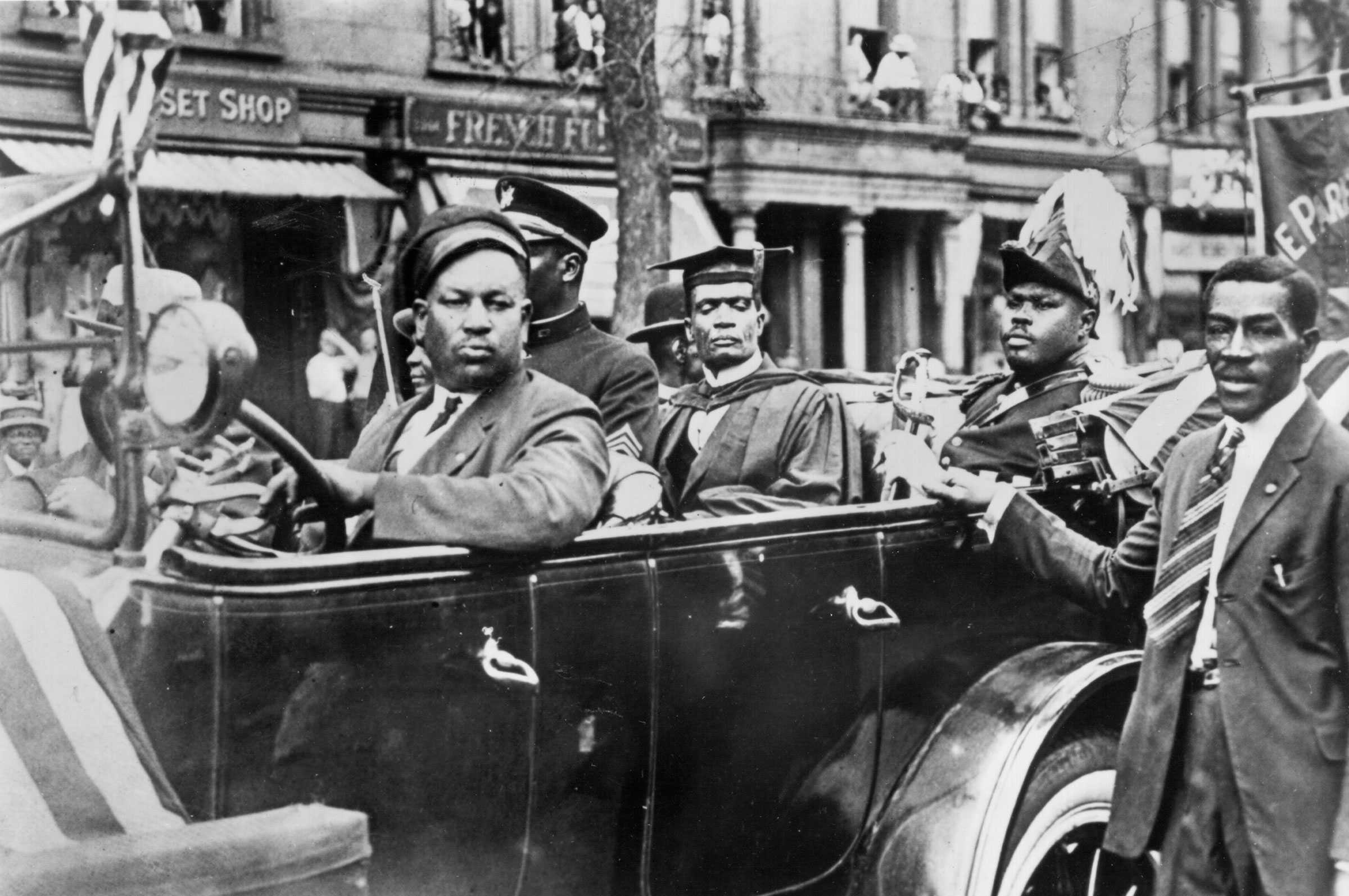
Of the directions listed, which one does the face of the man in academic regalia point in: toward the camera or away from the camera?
toward the camera

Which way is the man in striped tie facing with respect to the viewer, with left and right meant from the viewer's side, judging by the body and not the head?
facing the viewer and to the left of the viewer

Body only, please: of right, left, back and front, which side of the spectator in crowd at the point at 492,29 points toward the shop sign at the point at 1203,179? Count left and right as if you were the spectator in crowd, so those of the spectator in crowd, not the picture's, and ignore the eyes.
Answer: left

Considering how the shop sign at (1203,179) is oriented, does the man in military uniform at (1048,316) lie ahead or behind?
ahead

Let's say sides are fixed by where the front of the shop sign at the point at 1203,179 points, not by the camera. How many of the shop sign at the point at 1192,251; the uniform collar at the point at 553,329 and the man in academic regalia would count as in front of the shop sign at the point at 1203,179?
2

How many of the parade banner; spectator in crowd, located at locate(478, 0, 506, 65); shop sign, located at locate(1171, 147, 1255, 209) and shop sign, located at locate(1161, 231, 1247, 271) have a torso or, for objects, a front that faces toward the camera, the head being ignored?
4

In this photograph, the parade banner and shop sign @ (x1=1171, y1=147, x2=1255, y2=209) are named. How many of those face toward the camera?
2

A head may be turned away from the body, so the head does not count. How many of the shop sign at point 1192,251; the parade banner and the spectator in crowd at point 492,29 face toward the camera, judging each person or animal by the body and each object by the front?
3

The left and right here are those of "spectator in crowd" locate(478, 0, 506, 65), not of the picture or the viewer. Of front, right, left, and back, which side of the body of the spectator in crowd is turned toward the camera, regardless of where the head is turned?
front

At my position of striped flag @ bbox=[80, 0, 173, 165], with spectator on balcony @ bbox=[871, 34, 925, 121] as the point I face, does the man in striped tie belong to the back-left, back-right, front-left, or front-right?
front-right

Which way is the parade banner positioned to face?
toward the camera

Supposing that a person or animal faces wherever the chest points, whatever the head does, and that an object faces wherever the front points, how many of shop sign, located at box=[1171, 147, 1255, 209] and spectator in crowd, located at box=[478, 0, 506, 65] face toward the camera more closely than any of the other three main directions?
2

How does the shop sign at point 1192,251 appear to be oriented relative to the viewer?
toward the camera

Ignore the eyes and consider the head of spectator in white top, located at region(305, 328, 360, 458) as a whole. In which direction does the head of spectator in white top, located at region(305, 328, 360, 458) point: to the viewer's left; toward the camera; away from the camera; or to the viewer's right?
toward the camera

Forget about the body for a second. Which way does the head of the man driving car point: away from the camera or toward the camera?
toward the camera

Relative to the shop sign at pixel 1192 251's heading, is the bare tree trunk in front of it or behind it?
in front
